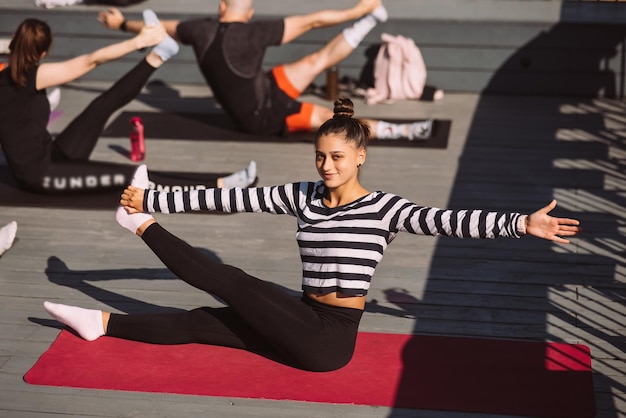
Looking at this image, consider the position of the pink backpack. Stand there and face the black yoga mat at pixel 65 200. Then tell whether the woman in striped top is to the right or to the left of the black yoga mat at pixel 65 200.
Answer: left

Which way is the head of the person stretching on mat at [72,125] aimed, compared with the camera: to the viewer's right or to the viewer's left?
to the viewer's right

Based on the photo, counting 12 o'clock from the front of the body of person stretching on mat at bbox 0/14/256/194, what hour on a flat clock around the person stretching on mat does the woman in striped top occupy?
The woman in striped top is roughly at 2 o'clock from the person stretching on mat.

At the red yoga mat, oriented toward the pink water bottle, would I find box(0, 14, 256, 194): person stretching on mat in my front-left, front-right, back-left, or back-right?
front-left

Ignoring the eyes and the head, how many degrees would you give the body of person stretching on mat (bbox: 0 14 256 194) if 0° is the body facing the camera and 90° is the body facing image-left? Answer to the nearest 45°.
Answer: approximately 270°
